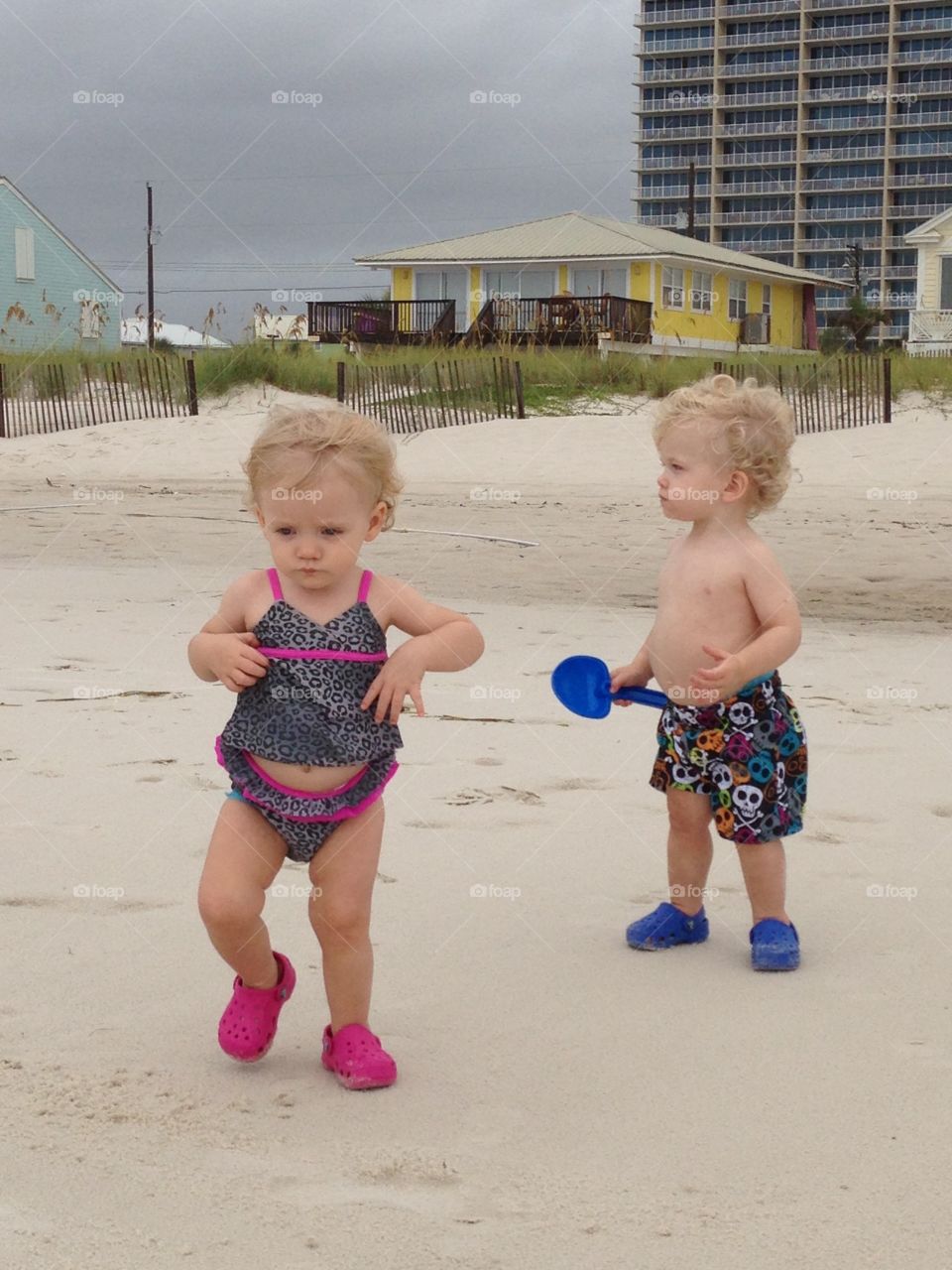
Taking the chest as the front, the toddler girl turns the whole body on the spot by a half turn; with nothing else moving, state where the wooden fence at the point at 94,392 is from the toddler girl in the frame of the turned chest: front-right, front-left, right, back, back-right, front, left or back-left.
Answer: front

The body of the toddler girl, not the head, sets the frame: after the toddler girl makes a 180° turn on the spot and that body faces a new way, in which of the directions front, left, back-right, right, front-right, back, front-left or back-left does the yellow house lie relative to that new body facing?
front

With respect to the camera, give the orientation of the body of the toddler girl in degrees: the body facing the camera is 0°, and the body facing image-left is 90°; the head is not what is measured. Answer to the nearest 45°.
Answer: approximately 0°

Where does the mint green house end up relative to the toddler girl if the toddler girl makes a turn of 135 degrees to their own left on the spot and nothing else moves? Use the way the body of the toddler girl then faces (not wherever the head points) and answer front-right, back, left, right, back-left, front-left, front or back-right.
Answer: front-left

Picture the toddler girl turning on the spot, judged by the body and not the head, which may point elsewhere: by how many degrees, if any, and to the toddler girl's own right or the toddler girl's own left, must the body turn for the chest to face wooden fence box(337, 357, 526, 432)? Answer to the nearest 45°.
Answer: approximately 180°

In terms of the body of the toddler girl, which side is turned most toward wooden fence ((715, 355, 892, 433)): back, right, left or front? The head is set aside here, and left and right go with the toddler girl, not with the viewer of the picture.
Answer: back
